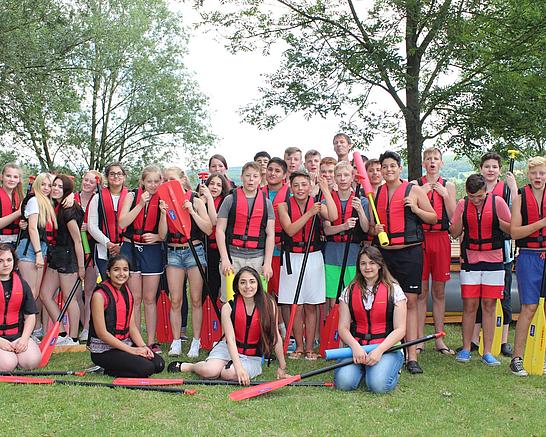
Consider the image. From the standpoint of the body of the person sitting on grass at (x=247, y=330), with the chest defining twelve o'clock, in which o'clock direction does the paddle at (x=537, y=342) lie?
The paddle is roughly at 9 o'clock from the person sitting on grass.

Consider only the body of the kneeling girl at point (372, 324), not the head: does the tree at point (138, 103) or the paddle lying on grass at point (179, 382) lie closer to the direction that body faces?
the paddle lying on grass

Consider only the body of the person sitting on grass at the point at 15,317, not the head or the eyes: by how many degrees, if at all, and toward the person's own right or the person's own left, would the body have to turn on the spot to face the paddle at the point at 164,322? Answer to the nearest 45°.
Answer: approximately 135° to the person's own left

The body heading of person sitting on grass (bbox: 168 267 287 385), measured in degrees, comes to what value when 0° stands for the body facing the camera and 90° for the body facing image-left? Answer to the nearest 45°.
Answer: approximately 0°

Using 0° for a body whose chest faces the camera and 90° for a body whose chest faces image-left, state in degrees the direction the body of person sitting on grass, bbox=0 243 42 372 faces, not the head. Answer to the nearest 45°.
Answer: approximately 0°

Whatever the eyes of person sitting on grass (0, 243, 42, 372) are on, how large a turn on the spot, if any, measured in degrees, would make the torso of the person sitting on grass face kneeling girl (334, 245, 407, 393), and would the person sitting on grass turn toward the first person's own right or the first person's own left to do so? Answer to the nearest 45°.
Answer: approximately 45° to the first person's own left

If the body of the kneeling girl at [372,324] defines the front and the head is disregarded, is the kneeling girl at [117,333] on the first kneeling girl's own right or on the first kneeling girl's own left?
on the first kneeling girl's own right

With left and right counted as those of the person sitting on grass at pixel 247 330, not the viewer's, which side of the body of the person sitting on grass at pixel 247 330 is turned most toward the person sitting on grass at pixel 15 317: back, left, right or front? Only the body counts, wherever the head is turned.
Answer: right

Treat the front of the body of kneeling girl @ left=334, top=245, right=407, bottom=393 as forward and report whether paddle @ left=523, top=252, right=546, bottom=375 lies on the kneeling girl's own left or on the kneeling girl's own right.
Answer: on the kneeling girl's own left

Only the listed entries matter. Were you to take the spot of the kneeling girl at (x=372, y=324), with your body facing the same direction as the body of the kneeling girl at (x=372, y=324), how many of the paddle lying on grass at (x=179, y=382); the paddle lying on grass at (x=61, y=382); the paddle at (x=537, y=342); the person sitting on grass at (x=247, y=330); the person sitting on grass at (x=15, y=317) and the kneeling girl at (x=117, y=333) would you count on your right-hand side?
5

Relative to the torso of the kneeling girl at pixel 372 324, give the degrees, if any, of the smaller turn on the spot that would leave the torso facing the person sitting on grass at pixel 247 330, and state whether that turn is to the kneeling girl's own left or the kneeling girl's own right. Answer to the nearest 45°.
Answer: approximately 90° to the kneeling girl's own right

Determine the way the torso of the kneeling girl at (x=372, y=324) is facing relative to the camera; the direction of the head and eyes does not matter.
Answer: toward the camera

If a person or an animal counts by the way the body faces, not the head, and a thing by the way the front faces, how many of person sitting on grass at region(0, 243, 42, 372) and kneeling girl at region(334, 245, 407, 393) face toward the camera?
2

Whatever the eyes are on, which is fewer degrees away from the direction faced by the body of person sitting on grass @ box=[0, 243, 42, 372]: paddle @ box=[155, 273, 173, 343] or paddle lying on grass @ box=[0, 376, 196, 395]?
the paddle lying on grass
